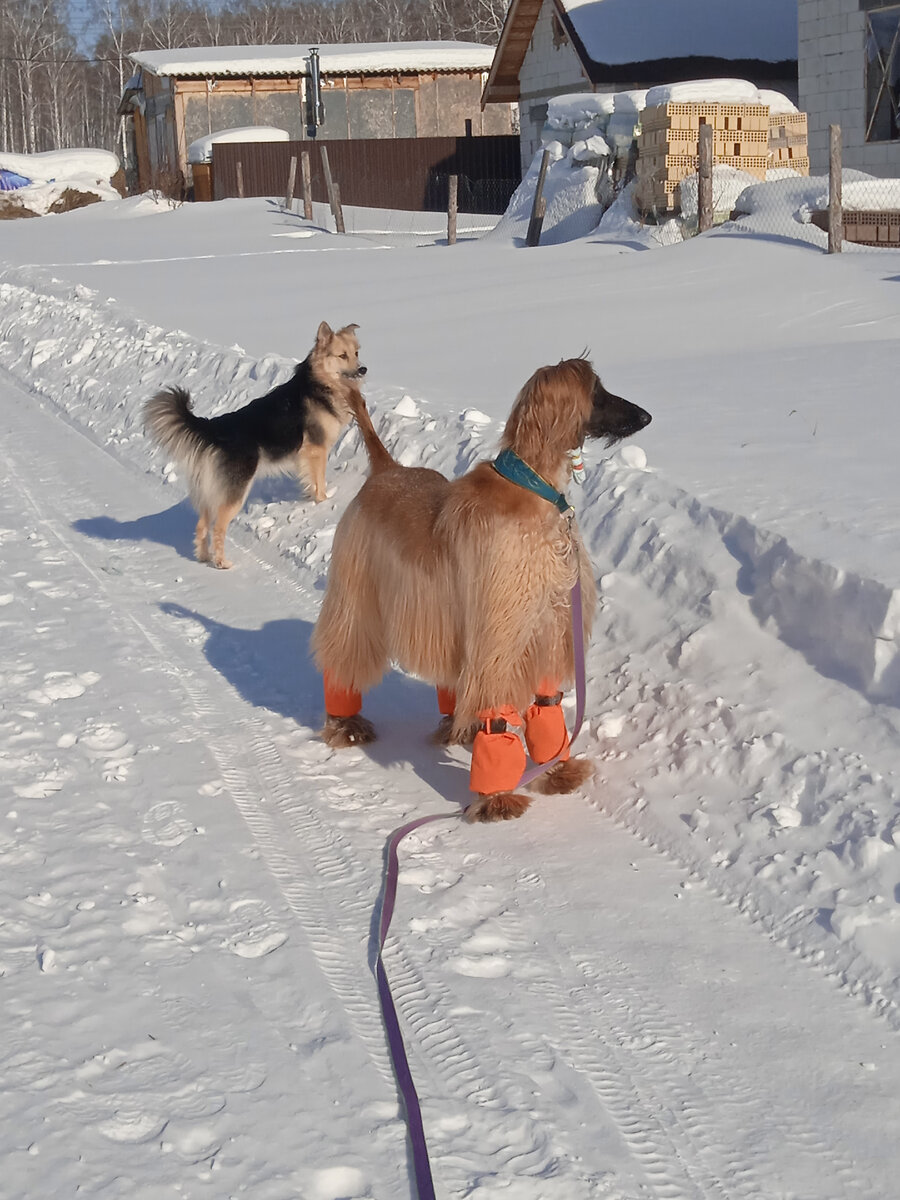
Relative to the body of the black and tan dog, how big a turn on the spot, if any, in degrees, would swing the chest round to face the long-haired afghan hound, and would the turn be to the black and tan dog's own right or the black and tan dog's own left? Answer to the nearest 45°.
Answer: approximately 90° to the black and tan dog's own right

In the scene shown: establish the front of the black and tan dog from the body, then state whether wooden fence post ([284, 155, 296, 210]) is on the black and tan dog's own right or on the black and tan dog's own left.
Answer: on the black and tan dog's own left

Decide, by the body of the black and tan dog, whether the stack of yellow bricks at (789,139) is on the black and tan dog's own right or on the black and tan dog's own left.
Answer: on the black and tan dog's own left

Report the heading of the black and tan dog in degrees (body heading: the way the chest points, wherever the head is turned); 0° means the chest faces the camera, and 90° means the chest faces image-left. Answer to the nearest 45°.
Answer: approximately 270°

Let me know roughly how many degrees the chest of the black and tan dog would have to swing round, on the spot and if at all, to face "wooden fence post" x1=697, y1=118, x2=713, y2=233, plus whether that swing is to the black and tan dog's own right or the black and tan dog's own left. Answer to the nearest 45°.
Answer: approximately 45° to the black and tan dog's own left

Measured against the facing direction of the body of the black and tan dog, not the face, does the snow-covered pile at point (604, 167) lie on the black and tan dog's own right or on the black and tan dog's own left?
on the black and tan dog's own left

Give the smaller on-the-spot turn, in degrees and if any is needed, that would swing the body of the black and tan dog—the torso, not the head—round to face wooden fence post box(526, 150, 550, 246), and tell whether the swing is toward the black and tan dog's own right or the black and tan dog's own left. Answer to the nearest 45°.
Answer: approximately 90° to the black and tan dog's own left

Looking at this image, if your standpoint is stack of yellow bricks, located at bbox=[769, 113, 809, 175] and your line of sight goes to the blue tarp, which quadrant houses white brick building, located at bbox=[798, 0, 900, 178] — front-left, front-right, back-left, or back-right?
back-right

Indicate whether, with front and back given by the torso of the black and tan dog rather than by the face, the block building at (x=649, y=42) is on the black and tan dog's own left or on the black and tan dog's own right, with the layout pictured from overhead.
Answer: on the black and tan dog's own left

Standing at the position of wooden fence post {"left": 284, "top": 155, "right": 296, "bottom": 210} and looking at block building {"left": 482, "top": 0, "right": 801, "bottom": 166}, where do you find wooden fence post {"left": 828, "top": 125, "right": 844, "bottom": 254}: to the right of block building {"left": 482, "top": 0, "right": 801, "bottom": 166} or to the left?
right

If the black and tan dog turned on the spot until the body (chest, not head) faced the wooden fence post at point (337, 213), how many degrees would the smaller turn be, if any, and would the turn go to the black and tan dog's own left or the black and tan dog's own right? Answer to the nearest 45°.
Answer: approximately 90° to the black and tan dog's own left
